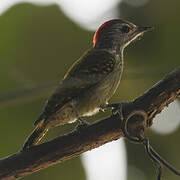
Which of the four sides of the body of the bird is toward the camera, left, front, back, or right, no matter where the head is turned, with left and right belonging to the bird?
right
